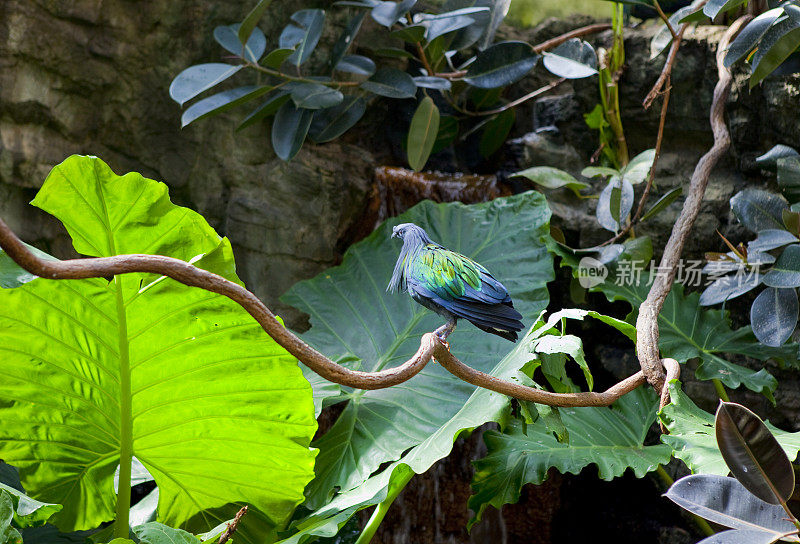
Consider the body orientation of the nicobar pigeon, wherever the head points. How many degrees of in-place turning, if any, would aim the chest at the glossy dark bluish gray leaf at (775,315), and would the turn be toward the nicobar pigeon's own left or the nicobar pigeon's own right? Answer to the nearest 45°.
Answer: approximately 135° to the nicobar pigeon's own right

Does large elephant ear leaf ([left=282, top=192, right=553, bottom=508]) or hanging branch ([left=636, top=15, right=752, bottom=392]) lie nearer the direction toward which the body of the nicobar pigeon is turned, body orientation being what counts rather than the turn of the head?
the large elephant ear leaf

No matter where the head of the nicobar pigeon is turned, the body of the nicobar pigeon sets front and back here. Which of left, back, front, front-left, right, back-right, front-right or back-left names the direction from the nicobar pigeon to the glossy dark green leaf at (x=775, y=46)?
back-right

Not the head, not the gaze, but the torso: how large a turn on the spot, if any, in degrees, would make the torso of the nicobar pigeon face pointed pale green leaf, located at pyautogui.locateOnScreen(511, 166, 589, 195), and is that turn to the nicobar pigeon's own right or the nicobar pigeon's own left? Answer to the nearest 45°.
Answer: approximately 90° to the nicobar pigeon's own right

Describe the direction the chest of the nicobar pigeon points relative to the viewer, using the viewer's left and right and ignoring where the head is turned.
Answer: facing to the left of the viewer

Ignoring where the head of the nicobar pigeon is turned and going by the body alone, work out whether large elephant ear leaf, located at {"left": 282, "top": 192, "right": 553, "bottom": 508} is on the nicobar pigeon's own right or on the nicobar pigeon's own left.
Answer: on the nicobar pigeon's own right

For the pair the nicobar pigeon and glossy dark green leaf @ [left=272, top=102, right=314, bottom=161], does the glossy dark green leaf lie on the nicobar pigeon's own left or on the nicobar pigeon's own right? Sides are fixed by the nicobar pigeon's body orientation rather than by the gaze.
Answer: on the nicobar pigeon's own right
